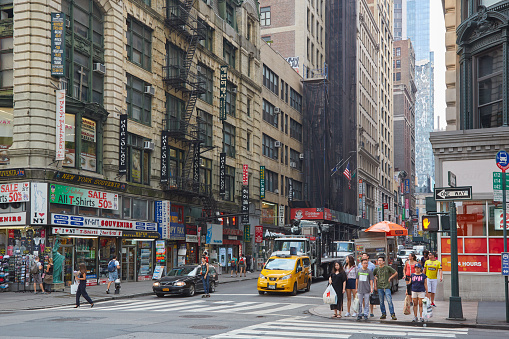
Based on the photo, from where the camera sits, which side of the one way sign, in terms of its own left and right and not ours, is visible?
front

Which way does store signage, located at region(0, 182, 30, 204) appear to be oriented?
toward the camera

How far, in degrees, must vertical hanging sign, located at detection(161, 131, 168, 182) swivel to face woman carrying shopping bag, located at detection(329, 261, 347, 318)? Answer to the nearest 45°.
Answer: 0° — it already faces them

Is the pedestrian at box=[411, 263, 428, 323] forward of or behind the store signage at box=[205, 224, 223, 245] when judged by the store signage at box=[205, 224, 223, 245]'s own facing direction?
forward

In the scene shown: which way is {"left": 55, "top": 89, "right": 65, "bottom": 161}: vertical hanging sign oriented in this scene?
toward the camera

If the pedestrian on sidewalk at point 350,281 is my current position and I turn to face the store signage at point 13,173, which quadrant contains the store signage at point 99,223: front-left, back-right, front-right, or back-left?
front-right
